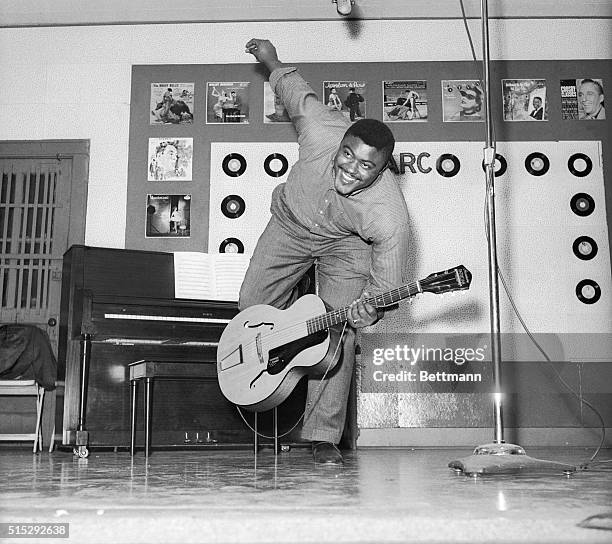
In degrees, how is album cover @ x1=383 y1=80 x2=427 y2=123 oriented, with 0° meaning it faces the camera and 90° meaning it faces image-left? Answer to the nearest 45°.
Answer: approximately 0°

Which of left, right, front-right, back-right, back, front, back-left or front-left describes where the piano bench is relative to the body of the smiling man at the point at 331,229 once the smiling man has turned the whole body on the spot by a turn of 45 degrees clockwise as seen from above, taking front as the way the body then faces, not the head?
right

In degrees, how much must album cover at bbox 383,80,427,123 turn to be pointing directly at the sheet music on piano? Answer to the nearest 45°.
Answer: approximately 45° to its right

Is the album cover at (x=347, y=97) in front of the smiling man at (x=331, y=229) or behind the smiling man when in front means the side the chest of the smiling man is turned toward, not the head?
behind

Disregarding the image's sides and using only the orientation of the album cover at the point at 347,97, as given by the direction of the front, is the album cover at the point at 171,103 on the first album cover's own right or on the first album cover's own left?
on the first album cover's own right

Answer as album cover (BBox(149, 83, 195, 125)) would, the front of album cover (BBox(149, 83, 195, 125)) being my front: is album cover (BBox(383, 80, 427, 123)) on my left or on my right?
on my left

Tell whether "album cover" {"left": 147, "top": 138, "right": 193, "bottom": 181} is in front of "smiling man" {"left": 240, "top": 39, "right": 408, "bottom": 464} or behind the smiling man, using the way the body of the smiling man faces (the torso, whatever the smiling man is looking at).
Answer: behind

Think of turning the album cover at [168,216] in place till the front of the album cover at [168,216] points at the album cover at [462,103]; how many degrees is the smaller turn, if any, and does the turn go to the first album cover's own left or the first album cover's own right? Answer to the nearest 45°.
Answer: approximately 90° to the first album cover's own left
